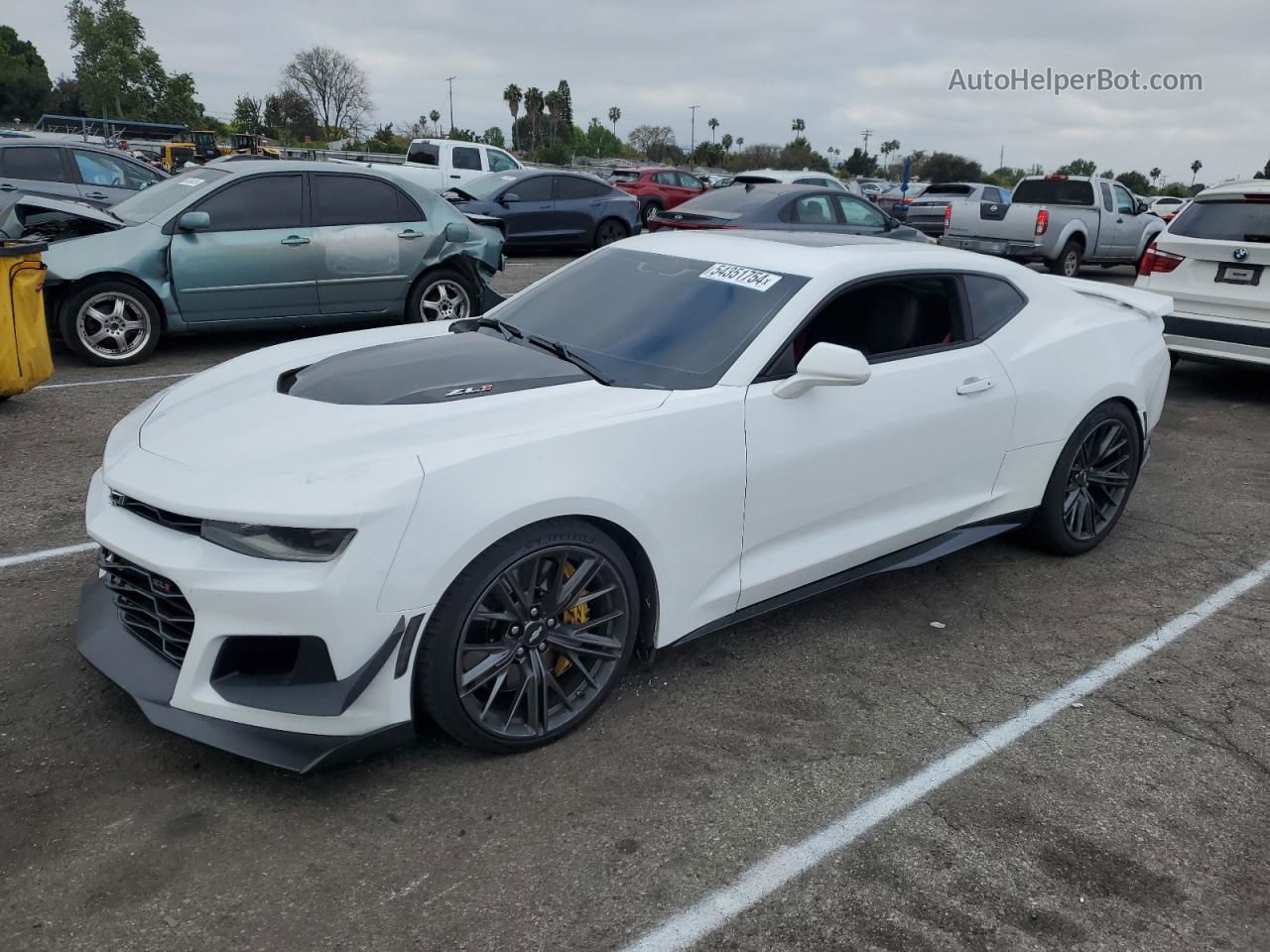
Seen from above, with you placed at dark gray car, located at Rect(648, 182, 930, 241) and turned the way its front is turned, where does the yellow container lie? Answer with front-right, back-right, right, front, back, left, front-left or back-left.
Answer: back

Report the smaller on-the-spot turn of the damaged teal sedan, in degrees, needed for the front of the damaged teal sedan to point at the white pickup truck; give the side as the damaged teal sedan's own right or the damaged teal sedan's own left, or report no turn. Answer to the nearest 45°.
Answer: approximately 90° to the damaged teal sedan's own right

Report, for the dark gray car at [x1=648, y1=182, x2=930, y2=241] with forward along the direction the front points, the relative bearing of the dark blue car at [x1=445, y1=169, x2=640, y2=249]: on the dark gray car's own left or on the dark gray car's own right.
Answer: on the dark gray car's own left

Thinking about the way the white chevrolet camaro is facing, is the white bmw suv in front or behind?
behind

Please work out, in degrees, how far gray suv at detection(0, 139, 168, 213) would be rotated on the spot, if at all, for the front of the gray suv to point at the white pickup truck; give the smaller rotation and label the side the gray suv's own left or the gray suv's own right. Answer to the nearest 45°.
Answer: approximately 45° to the gray suv's own left

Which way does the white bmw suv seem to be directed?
away from the camera

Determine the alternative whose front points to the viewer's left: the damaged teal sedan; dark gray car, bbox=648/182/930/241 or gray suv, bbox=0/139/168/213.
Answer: the damaged teal sedan

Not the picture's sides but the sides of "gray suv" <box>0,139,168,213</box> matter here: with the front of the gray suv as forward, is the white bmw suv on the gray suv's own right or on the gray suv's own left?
on the gray suv's own right

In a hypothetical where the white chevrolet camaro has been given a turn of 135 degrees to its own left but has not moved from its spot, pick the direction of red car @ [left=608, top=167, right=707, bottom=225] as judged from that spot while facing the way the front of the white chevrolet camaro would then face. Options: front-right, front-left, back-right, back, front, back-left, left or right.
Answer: left

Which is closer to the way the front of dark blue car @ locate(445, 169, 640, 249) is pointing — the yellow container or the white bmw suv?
the yellow container

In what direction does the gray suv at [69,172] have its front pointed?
to the viewer's right

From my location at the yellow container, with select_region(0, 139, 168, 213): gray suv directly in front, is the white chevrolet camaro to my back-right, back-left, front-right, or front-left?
back-right

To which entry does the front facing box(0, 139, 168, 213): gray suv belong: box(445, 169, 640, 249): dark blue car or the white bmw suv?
the dark blue car

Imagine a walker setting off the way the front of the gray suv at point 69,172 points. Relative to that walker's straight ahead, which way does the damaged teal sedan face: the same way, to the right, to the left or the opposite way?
the opposite way

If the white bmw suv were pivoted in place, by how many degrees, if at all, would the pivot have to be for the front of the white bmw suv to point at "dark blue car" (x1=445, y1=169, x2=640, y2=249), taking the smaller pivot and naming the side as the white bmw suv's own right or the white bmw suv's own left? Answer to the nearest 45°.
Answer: approximately 45° to the white bmw suv's own left

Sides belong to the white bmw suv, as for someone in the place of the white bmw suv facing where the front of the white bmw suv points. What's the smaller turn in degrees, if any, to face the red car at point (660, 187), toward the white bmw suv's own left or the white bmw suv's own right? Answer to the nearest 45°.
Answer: approximately 45° to the white bmw suv's own left

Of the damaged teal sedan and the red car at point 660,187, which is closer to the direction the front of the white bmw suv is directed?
the red car
